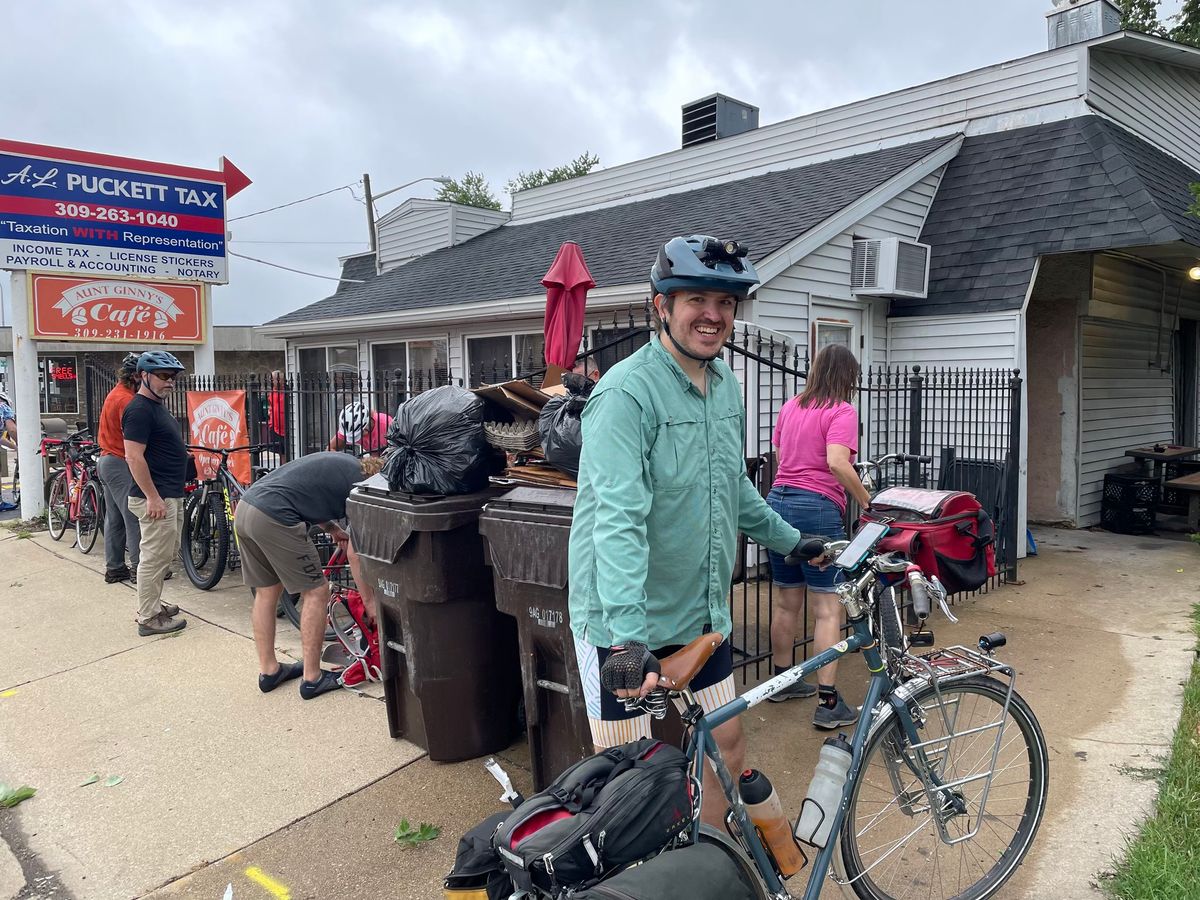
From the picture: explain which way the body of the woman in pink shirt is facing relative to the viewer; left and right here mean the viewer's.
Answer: facing away from the viewer and to the right of the viewer

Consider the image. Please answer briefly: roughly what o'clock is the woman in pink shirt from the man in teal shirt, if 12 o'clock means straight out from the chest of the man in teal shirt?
The woman in pink shirt is roughly at 8 o'clock from the man in teal shirt.

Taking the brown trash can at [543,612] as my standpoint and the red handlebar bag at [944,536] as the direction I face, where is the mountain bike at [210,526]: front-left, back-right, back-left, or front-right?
back-left

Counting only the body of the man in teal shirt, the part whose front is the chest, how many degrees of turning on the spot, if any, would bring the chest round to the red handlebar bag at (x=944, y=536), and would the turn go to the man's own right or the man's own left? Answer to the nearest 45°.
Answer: approximately 90° to the man's own left

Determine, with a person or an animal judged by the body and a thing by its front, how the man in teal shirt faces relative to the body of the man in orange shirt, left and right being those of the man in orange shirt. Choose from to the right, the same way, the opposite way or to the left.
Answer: to the right

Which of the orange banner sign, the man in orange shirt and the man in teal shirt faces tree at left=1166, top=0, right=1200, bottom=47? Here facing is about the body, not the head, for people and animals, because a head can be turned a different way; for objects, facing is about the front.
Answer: the man in orange shirt

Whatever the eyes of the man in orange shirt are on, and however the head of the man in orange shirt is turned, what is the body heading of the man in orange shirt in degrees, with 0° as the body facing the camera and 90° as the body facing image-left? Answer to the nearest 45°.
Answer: approximately 270°

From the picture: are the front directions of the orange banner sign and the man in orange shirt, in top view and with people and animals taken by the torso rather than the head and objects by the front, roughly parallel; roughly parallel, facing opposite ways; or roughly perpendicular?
roughly perpendicular

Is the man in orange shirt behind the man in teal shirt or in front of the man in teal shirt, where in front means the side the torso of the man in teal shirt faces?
behind

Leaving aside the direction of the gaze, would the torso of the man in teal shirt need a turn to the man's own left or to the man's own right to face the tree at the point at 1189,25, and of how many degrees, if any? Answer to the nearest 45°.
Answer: approximately 90° to the man's own left
